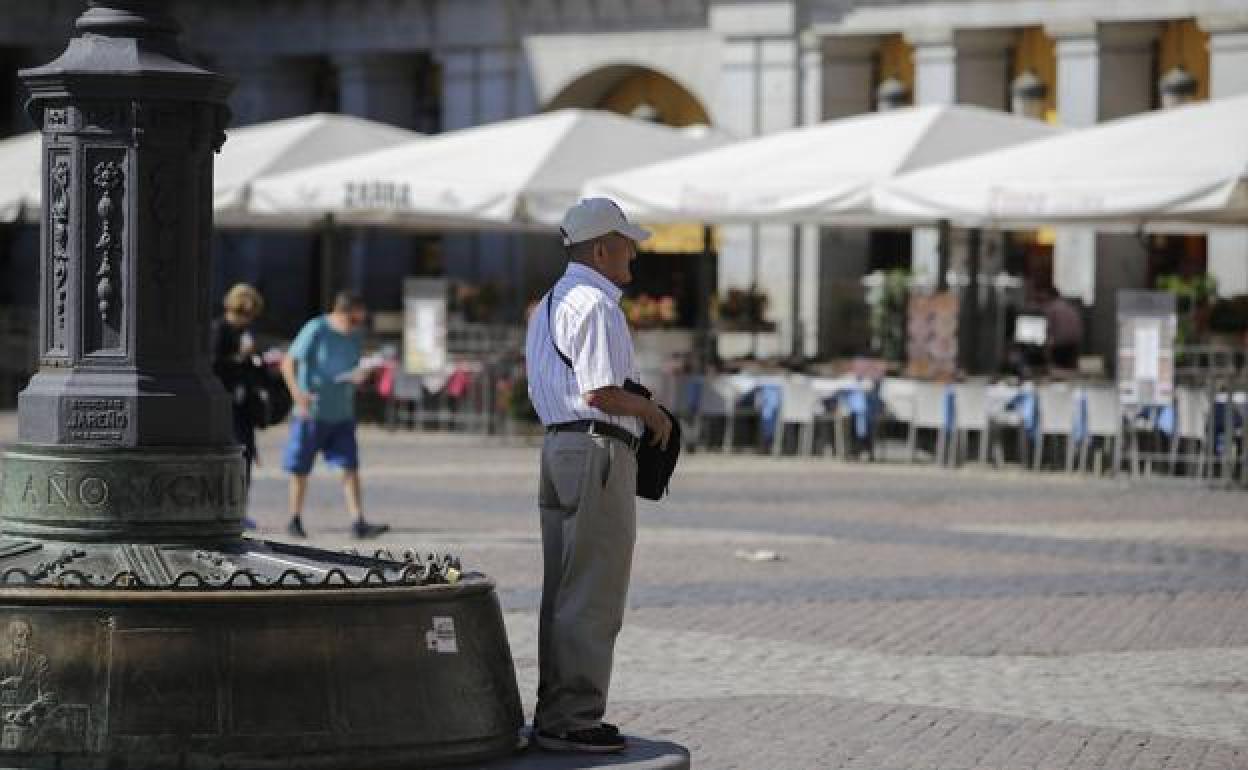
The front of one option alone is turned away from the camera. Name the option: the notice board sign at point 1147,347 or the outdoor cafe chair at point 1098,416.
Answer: the outdoor cafe chair

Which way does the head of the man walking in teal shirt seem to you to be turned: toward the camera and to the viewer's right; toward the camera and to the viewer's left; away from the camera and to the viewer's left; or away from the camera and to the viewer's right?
toward the camera and to the viewer's right

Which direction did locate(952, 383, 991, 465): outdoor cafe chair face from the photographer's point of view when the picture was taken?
facing away from the viewer

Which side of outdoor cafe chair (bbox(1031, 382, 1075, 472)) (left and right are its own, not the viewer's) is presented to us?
back

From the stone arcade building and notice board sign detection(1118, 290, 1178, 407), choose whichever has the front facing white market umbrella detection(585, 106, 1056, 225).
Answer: the stone arcade building

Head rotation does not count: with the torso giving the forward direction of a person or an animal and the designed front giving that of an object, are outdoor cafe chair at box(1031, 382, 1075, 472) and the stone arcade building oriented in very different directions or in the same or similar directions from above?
very different directions

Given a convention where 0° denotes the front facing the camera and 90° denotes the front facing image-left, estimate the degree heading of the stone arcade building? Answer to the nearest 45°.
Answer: approximately 0°

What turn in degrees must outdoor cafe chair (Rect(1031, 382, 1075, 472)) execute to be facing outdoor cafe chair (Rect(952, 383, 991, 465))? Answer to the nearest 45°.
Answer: approximately 45° to its left

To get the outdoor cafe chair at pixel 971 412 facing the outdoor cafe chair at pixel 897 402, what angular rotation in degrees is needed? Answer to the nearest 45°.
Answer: approximately 45° to its left

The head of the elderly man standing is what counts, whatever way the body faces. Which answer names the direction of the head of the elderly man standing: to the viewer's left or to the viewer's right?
to the viewer's right

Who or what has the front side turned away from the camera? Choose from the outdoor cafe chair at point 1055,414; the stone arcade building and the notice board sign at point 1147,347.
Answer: the outdoor cafe chair

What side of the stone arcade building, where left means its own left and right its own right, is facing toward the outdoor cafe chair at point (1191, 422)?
front

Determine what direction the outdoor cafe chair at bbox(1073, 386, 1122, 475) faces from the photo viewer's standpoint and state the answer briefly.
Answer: facing away from the viewer

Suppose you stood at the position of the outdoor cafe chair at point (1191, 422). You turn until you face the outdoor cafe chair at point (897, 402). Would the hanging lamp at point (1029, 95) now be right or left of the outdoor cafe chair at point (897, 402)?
right

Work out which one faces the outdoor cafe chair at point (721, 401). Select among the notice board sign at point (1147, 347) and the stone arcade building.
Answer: the stone arcade building

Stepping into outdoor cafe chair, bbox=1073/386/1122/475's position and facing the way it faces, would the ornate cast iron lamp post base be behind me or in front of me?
behind
